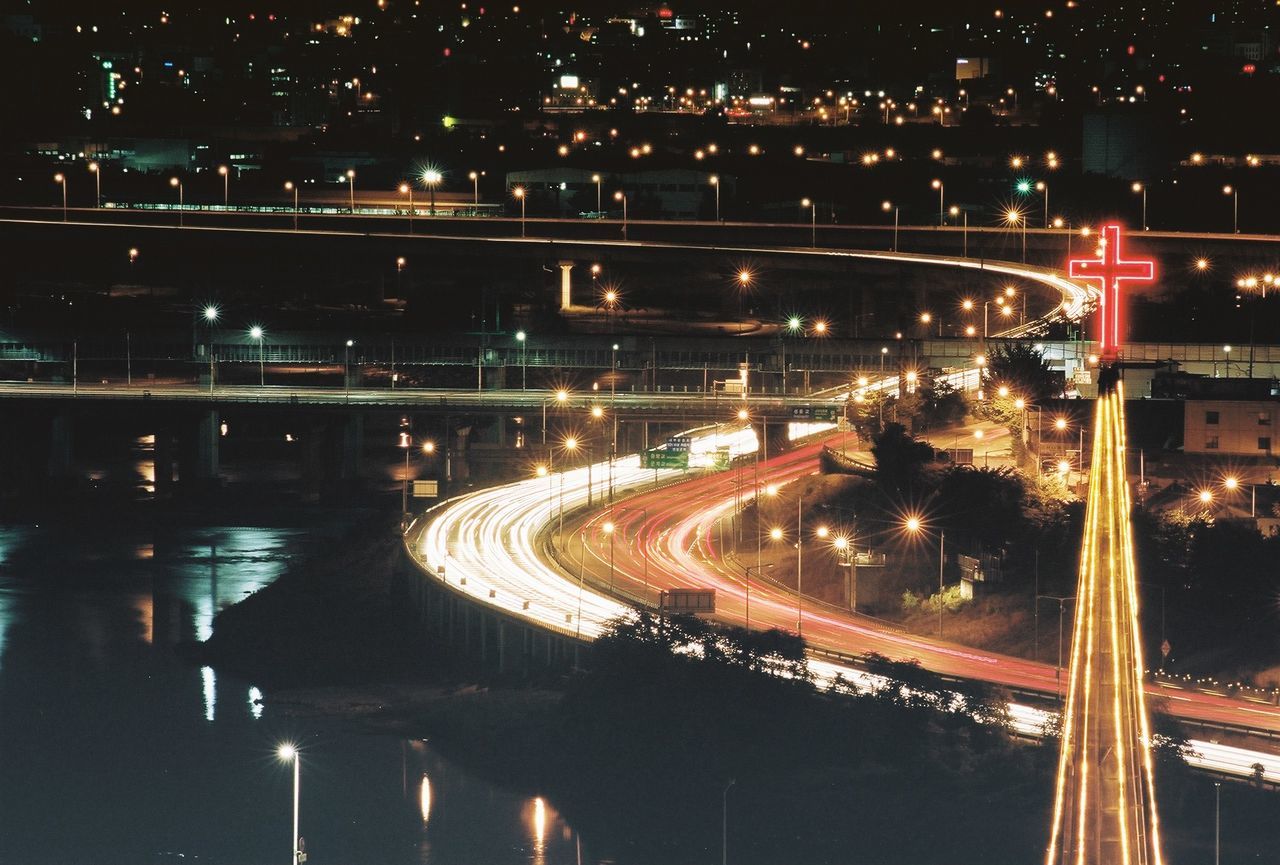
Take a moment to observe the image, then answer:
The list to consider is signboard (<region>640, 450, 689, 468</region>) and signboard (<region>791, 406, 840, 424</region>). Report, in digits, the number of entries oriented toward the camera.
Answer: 2

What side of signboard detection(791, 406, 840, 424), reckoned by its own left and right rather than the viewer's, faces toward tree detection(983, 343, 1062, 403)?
left

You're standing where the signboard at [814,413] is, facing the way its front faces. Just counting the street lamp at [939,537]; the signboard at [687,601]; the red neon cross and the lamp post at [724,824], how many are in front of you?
4

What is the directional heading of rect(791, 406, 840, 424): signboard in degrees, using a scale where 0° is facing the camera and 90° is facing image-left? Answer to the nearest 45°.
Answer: approximately 0°

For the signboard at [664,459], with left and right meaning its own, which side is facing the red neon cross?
front

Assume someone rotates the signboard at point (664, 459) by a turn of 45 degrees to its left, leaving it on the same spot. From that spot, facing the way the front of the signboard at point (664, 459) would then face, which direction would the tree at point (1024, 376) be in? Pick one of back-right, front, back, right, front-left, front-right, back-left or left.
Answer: front-left
